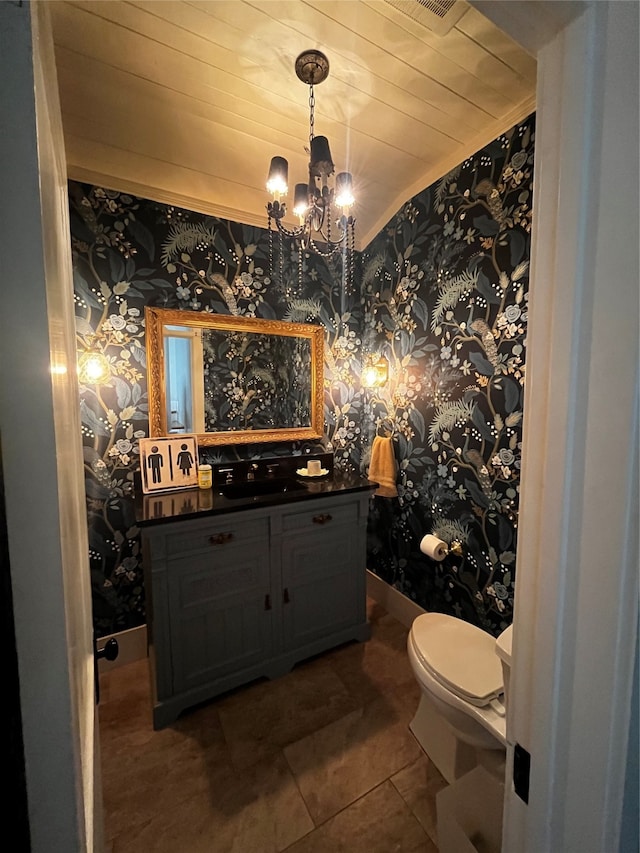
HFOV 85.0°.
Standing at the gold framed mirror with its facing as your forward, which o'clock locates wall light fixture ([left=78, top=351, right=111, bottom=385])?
The wall light fixture is roughly at 4 o'clock from the gold framed mirror.

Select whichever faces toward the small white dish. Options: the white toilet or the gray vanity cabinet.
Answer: the white toilet

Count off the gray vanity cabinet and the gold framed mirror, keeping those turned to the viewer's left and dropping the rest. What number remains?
0

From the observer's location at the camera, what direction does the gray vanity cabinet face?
facing the viewer and to the right of the viewer

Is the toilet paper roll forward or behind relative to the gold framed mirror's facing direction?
forward

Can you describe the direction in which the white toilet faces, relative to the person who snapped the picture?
facing away from the viewer and to the left of the viewer

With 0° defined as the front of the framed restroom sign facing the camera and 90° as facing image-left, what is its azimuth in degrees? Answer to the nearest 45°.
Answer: approximately 315°

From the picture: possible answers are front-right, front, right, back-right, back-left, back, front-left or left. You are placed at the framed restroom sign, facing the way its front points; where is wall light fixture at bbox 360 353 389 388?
front-left

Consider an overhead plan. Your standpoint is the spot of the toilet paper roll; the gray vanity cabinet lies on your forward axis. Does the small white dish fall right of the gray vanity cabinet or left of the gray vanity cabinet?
right
